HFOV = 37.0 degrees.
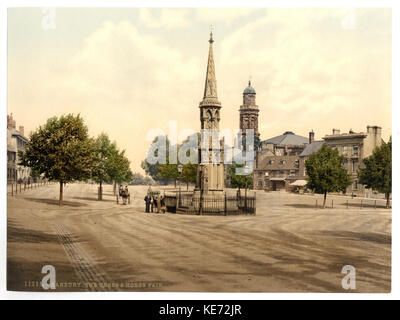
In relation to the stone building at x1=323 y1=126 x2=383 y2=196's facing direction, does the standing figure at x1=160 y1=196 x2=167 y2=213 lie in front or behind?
in front

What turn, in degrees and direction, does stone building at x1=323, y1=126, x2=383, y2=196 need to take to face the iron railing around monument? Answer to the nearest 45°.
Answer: approximately 45° to its right

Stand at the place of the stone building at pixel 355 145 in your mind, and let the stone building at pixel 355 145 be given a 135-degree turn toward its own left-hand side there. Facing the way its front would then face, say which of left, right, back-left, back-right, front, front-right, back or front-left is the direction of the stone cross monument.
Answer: back

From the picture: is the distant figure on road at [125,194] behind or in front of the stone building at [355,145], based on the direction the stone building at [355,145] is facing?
in front

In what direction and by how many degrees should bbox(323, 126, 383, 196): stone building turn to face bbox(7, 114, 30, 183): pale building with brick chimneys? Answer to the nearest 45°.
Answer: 0° — it already faces it
